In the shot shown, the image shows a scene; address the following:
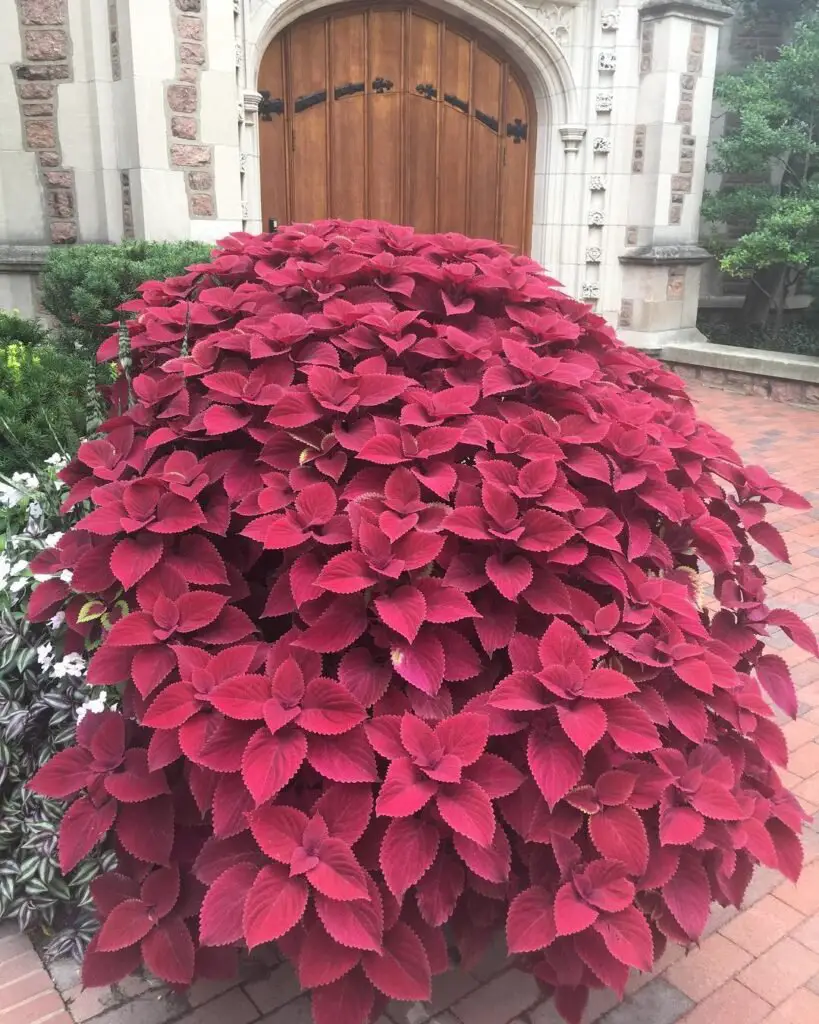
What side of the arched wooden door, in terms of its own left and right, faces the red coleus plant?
front

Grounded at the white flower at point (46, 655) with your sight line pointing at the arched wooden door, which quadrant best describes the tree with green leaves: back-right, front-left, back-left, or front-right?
front-right

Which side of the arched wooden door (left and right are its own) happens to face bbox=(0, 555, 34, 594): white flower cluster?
front

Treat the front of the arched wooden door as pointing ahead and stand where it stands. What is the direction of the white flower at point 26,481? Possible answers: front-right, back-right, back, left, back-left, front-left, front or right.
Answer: front

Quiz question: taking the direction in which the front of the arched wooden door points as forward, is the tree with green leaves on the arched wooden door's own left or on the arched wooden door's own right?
on the arched wooden door's own left

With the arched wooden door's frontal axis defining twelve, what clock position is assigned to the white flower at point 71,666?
The white flower is roughly at 12 o'clock from the arched wooden door.

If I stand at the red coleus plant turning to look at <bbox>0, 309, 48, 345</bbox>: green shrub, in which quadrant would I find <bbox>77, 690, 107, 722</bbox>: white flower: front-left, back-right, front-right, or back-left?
front-left

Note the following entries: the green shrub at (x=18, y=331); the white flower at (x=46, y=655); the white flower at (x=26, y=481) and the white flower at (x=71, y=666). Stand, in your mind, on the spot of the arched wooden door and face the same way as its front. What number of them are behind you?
0

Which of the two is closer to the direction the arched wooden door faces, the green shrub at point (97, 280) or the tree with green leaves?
the green shrub

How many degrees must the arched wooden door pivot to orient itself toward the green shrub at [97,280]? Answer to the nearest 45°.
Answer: approximately 45° to its right

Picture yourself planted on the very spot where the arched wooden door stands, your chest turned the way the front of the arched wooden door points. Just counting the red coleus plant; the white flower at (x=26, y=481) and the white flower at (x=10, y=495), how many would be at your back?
0

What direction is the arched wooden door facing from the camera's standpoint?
toward the camera

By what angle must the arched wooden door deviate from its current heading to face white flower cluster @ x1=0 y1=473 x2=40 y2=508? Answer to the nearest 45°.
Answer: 0° — it already faces it

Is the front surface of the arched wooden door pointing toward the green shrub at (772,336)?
no
